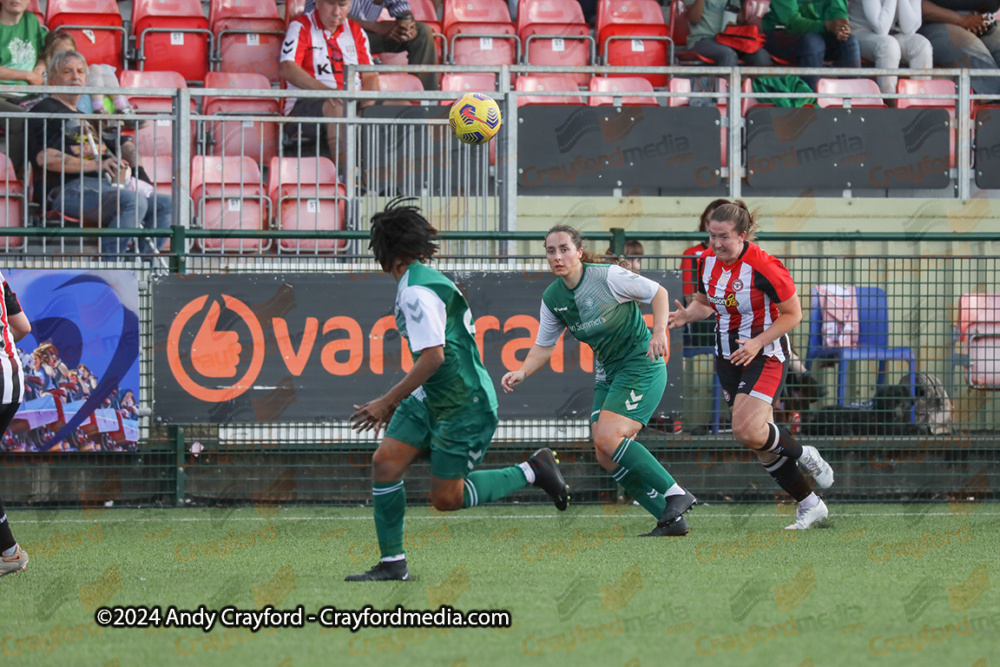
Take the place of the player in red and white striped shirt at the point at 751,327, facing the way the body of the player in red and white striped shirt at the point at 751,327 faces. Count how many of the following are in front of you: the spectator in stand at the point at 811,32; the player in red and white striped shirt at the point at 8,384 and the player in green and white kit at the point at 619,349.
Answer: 2

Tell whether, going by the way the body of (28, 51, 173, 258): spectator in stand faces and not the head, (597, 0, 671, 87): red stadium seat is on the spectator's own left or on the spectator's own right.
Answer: on the spectator's own left

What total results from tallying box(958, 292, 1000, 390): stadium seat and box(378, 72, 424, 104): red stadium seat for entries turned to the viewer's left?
0

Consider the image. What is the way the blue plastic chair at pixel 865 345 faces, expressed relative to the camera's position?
facing the viewer and to the right of the viewer

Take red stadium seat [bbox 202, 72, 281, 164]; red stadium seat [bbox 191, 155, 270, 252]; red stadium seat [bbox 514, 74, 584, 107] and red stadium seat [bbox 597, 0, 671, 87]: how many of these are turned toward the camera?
4

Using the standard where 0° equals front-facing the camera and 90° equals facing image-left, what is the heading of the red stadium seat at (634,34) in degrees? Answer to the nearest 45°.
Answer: approximately 0°

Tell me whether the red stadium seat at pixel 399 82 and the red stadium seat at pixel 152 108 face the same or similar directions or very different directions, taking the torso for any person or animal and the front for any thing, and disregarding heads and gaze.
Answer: same or similar directions

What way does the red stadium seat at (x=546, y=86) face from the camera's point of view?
toward the camera

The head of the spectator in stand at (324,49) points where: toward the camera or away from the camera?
toward the camera

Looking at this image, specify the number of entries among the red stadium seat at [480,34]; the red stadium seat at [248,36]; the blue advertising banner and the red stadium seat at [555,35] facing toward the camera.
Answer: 4

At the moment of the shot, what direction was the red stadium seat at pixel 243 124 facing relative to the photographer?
facing the viewer

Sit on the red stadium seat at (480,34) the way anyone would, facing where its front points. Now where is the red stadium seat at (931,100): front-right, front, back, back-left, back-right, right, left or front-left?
left

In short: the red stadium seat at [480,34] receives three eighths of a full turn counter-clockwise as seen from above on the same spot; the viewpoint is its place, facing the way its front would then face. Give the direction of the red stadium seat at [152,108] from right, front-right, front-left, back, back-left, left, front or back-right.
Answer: back

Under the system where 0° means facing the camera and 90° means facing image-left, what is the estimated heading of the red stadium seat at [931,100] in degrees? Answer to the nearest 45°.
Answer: approximately 0°

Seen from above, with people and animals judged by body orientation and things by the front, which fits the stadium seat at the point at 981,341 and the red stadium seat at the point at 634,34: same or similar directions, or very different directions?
same or similar directions

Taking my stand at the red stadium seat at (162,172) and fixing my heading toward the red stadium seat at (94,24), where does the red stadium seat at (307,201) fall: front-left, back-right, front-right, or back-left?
back-right

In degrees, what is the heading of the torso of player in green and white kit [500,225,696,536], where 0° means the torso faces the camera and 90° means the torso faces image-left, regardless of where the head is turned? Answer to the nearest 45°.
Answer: approximately 45°

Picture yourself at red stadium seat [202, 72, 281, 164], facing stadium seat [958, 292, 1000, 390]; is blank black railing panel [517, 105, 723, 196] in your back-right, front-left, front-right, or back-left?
front-left

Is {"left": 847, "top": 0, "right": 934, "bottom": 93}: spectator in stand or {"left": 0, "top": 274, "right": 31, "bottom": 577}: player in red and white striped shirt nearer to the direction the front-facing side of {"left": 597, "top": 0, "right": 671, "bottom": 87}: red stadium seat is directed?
the player in red and white striped shirt

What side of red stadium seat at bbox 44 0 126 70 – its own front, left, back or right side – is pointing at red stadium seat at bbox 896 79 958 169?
left

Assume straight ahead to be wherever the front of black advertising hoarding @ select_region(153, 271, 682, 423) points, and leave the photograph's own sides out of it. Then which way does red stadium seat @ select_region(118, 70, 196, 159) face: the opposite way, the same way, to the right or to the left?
the same way

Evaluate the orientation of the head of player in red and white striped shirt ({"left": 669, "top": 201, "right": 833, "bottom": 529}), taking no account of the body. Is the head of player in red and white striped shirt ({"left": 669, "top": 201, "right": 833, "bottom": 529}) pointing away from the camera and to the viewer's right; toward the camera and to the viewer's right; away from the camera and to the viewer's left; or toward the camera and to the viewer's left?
toward the camera and to the viewer's left
